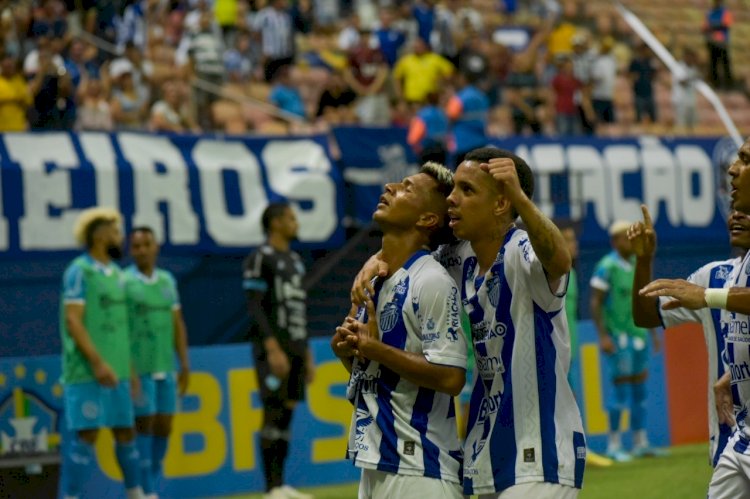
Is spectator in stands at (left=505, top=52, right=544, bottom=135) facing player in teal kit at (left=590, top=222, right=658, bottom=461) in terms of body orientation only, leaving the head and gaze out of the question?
yes

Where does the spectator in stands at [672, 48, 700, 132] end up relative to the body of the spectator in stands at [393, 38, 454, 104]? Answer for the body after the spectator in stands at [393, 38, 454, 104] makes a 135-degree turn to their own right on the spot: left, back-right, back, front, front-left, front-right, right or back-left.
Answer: right

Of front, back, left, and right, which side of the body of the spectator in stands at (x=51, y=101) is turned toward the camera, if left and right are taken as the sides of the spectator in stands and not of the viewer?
front

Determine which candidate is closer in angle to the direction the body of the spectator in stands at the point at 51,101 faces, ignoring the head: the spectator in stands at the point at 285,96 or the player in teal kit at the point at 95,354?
the player in teal kit

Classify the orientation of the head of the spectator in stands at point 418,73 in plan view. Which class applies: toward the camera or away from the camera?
toward the camera

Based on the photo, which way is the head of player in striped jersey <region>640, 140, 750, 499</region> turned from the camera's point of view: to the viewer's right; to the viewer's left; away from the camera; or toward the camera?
to the viewer's left

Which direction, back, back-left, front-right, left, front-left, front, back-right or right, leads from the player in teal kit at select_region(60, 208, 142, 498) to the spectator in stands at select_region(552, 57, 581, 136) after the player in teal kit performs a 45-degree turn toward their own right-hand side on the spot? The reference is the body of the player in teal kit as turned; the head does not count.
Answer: back-left

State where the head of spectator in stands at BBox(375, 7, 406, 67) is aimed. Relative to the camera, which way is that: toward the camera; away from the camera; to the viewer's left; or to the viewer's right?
toward the camera

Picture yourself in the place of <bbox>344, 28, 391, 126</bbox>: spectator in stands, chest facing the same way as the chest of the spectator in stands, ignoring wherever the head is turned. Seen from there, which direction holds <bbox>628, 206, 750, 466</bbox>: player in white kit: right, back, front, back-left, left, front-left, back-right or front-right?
front

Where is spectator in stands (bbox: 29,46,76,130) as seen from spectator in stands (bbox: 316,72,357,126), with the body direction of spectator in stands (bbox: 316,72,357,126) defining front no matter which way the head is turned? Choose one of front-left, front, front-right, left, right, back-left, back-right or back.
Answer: front-right

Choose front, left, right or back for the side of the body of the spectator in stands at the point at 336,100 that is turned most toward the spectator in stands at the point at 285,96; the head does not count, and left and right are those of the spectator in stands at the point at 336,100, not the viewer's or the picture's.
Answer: right

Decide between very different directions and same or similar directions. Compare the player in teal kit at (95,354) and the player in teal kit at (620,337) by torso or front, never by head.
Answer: same or similar directions

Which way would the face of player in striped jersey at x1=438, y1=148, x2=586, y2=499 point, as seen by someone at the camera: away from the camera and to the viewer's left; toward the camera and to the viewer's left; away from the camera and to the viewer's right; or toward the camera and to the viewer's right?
toward the camera and to the viewer's left

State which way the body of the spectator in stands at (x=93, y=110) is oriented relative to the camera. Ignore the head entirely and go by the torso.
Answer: toward the camera

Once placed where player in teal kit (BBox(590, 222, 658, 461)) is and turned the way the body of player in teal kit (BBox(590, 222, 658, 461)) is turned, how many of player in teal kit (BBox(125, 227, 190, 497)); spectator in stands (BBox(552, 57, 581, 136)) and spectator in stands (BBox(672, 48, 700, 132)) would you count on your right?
1

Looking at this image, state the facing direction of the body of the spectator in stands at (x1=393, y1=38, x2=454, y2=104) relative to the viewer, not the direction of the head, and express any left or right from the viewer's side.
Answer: facing the viewer
